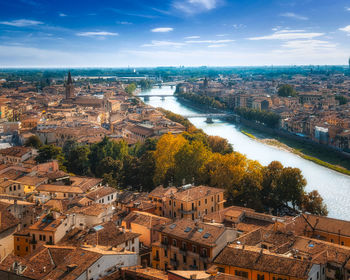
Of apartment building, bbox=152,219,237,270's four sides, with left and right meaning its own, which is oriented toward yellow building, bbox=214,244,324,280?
left

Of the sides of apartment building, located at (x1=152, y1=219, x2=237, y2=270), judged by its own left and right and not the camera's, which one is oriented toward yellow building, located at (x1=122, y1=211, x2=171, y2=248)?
right

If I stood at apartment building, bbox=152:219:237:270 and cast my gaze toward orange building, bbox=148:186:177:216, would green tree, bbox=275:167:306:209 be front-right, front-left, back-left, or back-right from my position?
front-right

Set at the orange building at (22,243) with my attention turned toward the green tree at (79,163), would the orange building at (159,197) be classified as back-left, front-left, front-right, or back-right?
front-right

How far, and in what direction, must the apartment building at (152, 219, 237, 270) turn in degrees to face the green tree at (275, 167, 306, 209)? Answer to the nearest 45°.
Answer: approximately 180°

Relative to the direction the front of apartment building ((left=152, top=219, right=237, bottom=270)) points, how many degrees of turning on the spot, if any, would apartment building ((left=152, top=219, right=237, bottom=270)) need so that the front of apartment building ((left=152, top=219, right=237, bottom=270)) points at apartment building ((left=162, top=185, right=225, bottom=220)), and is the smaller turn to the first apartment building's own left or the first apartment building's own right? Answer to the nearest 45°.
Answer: approximately 135° to the first apartment building's own right

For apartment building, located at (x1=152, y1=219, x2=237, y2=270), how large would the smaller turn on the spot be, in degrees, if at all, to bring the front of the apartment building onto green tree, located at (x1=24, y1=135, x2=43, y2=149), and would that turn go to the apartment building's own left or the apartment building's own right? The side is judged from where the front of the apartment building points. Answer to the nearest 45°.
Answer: approximately 90° to the apartment building's own right

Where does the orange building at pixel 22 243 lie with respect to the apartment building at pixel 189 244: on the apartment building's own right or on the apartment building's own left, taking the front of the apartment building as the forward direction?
on the apartment building's own right

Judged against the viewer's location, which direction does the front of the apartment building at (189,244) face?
facing the viewer and to the left of the viewer

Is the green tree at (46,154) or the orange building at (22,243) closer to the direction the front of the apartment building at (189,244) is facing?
the orange building

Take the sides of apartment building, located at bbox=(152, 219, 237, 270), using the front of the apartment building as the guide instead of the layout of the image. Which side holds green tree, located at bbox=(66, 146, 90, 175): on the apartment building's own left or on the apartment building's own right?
on the apartment building's own right

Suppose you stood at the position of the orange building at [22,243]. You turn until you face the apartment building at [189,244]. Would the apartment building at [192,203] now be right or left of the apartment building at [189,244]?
left

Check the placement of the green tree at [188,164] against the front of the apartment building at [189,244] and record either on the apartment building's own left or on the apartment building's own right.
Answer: on the apartment building's own right

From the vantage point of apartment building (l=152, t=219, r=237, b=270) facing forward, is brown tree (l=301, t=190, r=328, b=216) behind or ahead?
behind
